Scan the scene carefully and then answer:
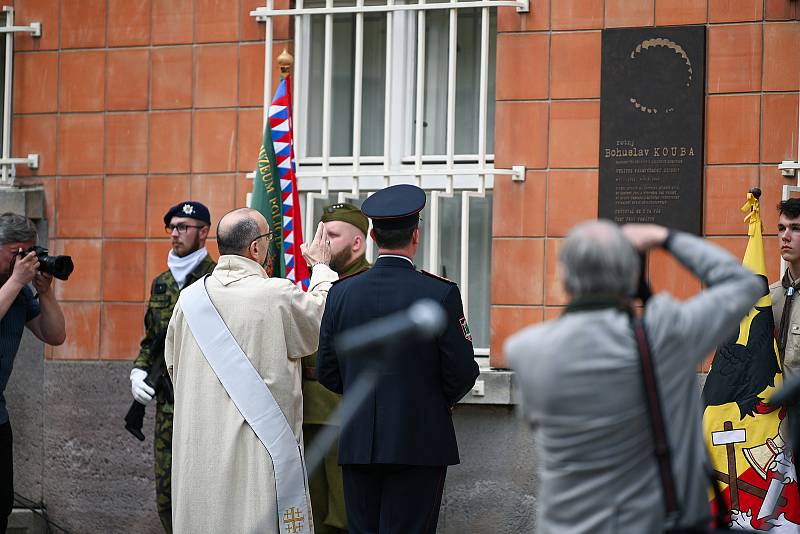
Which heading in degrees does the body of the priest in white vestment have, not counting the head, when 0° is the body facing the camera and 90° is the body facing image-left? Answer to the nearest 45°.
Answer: approximately 225°

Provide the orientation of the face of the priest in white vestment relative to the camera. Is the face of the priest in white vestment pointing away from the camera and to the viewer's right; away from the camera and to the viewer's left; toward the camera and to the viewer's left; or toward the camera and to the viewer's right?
away from the camera and to the viewer's right

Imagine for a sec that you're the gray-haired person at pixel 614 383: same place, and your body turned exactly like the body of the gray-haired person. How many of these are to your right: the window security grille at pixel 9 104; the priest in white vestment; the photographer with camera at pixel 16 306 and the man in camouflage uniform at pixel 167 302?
0

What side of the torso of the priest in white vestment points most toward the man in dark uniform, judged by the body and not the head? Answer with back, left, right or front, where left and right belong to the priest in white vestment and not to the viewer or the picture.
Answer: right

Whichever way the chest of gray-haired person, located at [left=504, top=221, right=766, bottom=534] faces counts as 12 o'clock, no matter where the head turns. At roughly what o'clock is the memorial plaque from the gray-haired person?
The memorial plaque is roughly at 12 o'clock from the gray-haired person.

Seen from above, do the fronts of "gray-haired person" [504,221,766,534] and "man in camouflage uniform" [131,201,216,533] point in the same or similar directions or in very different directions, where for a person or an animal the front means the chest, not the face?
very different directions

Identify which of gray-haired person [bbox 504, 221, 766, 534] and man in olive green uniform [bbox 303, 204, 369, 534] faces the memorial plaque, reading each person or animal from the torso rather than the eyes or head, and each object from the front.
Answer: the gray-haired person

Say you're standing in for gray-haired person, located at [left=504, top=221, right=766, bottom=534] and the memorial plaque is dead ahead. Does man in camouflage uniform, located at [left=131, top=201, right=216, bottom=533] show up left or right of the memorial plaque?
left

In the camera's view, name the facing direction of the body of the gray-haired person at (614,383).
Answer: away from the camera

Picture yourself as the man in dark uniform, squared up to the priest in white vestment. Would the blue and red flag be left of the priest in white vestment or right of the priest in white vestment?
right

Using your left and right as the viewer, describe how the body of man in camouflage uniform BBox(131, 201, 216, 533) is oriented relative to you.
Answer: facing the viewer and to the left of the viewer

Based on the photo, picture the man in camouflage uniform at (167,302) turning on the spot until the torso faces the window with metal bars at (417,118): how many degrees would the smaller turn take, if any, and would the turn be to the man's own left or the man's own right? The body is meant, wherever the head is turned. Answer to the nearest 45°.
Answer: approximately 135° to the man's own left

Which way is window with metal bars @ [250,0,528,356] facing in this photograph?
toward the camera

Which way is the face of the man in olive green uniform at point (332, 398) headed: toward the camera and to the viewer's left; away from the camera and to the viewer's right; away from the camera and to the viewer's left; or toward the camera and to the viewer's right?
toward the camera and to the viewer's left

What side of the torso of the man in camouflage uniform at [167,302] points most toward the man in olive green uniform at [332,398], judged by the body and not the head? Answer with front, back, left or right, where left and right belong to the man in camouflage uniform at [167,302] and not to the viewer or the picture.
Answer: left

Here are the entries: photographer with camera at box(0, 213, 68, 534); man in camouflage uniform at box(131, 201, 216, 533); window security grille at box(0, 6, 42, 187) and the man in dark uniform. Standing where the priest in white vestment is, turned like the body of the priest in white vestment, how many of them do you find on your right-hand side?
1

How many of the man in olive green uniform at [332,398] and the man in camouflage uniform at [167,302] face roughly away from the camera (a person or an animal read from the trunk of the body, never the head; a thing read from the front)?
0

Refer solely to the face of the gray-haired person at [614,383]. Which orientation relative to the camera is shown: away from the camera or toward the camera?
away from the camera
